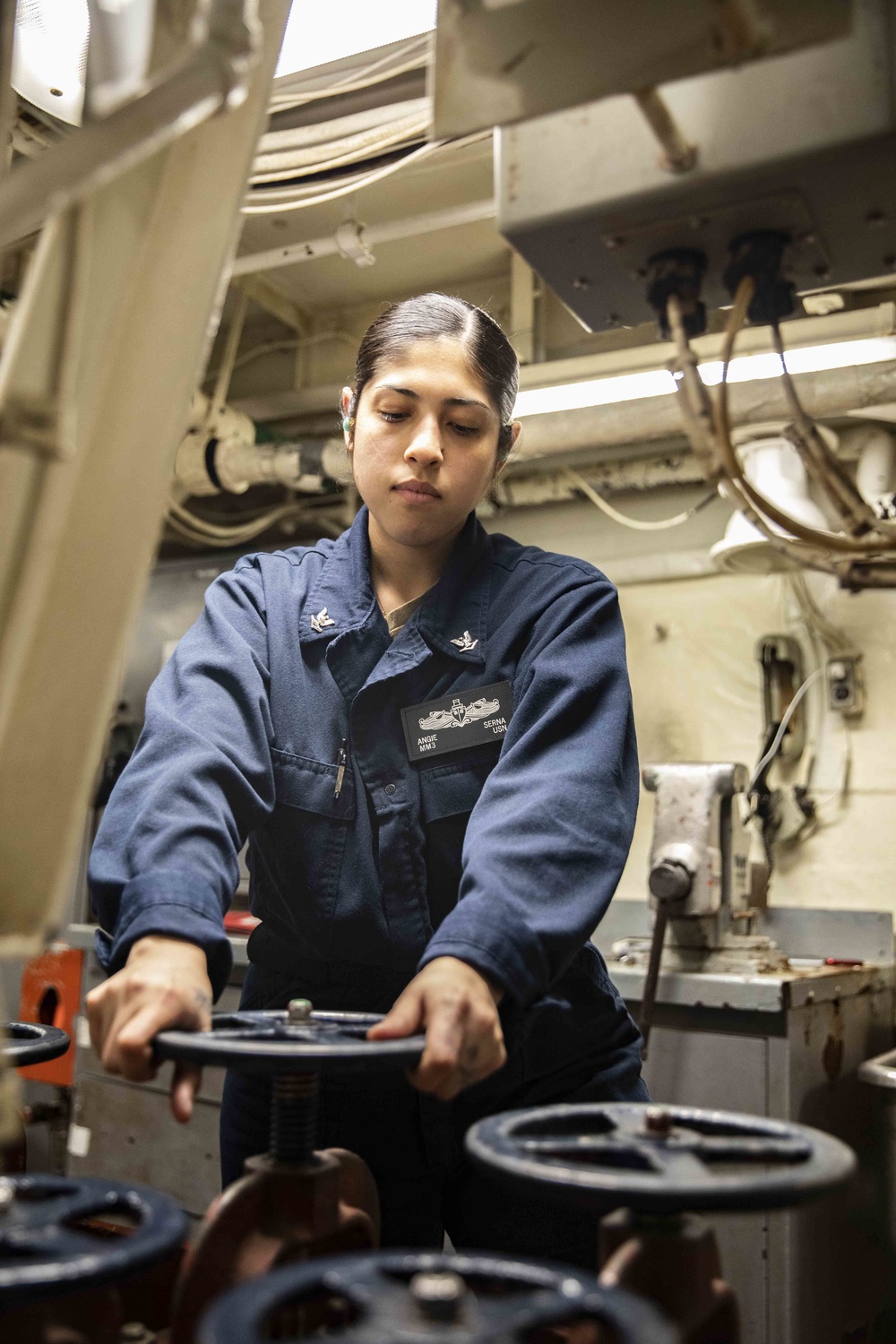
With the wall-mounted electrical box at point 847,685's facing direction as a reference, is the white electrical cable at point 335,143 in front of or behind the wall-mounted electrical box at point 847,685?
in front

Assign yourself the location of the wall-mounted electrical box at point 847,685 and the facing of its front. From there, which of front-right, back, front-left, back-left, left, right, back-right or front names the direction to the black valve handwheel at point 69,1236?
front

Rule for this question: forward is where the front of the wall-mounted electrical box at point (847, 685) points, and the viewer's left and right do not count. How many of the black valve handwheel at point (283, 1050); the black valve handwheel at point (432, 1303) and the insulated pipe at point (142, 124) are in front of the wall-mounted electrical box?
3

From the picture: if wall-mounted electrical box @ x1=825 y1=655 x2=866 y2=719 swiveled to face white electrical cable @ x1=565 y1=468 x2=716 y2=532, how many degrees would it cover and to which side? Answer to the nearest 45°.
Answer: approximately 90° to its right

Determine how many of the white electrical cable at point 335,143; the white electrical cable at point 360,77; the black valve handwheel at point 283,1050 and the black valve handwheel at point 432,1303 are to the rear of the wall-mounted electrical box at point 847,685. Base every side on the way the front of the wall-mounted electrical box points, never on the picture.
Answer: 0

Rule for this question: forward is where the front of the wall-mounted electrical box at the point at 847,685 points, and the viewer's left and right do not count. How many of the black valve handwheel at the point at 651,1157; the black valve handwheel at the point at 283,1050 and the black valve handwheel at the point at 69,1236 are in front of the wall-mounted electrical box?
3

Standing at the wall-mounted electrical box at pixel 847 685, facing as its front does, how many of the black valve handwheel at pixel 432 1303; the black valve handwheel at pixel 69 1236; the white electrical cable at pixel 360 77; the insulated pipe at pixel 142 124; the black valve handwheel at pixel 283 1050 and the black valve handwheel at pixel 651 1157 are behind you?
0

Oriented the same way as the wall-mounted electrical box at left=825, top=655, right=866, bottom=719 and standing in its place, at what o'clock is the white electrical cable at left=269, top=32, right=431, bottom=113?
The white electrical cable is roughly at 1 o'clock from the wall-mounted electrical box.

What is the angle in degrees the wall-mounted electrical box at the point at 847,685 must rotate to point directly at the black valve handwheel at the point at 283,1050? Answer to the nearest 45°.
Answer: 0° — it already faces it

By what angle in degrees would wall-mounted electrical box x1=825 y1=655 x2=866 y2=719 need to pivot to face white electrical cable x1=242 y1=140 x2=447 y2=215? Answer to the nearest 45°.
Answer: approximately 45° to its right

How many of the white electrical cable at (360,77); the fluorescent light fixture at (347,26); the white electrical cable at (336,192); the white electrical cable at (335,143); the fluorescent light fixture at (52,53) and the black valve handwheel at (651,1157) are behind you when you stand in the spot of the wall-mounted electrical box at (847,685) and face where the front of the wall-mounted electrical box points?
0

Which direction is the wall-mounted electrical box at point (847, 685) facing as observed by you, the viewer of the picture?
facing the viewer

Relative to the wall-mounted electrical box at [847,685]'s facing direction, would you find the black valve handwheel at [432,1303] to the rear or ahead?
ahead

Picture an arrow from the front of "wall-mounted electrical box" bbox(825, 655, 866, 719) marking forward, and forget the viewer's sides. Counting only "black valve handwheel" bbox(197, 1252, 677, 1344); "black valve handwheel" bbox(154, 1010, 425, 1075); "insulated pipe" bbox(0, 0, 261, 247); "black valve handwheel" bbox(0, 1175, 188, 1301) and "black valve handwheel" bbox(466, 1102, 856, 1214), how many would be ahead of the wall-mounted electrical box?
5

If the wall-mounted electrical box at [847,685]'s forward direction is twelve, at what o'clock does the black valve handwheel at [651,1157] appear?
The black valve handwheel is roughly at 12 o'clock from the wall-mounted electrical box.
